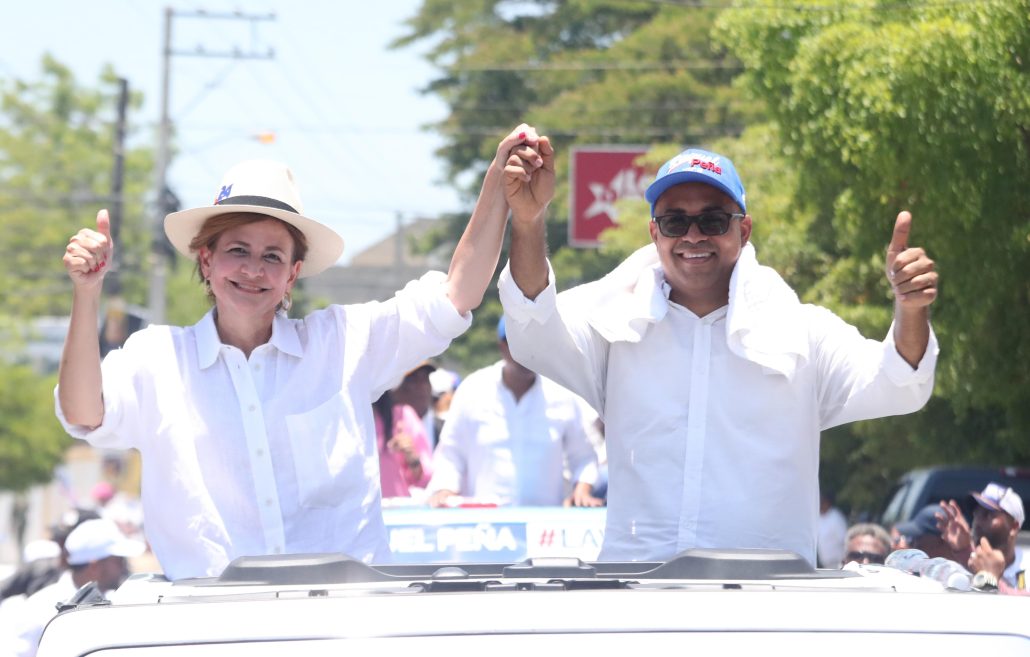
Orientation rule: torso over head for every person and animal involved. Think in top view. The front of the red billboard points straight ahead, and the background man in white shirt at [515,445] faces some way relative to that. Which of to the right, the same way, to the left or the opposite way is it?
the same way

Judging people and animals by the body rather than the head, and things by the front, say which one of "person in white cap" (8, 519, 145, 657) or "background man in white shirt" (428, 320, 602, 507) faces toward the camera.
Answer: the background man in white shirt

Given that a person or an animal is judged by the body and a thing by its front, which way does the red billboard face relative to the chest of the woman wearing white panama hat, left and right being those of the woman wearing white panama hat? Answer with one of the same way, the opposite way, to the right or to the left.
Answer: the same way

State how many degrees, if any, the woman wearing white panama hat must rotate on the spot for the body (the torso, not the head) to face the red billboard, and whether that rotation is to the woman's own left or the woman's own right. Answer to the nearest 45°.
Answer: approximately 180°

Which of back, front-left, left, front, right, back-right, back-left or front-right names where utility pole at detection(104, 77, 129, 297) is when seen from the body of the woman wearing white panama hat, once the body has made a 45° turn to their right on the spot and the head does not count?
back-right

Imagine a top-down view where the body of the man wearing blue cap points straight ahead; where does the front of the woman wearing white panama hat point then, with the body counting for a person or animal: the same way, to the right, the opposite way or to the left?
the same way

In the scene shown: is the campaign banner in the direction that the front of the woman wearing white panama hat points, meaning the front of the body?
no

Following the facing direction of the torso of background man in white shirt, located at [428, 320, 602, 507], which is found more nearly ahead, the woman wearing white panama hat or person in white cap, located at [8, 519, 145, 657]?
the woman wearing white panama hat

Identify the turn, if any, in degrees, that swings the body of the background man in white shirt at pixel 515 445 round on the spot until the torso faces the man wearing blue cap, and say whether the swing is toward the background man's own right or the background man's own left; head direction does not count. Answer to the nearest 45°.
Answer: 0° — they already face them

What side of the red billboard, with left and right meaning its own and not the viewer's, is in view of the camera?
front

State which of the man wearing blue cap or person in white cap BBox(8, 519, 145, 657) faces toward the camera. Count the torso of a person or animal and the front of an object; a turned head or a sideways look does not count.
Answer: the man wearing blue cap

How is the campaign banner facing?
toward the camera

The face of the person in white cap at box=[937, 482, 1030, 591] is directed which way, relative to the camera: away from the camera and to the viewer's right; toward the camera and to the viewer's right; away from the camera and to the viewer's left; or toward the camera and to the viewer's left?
toward the camera and to the viewer's left

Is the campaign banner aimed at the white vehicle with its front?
yes
